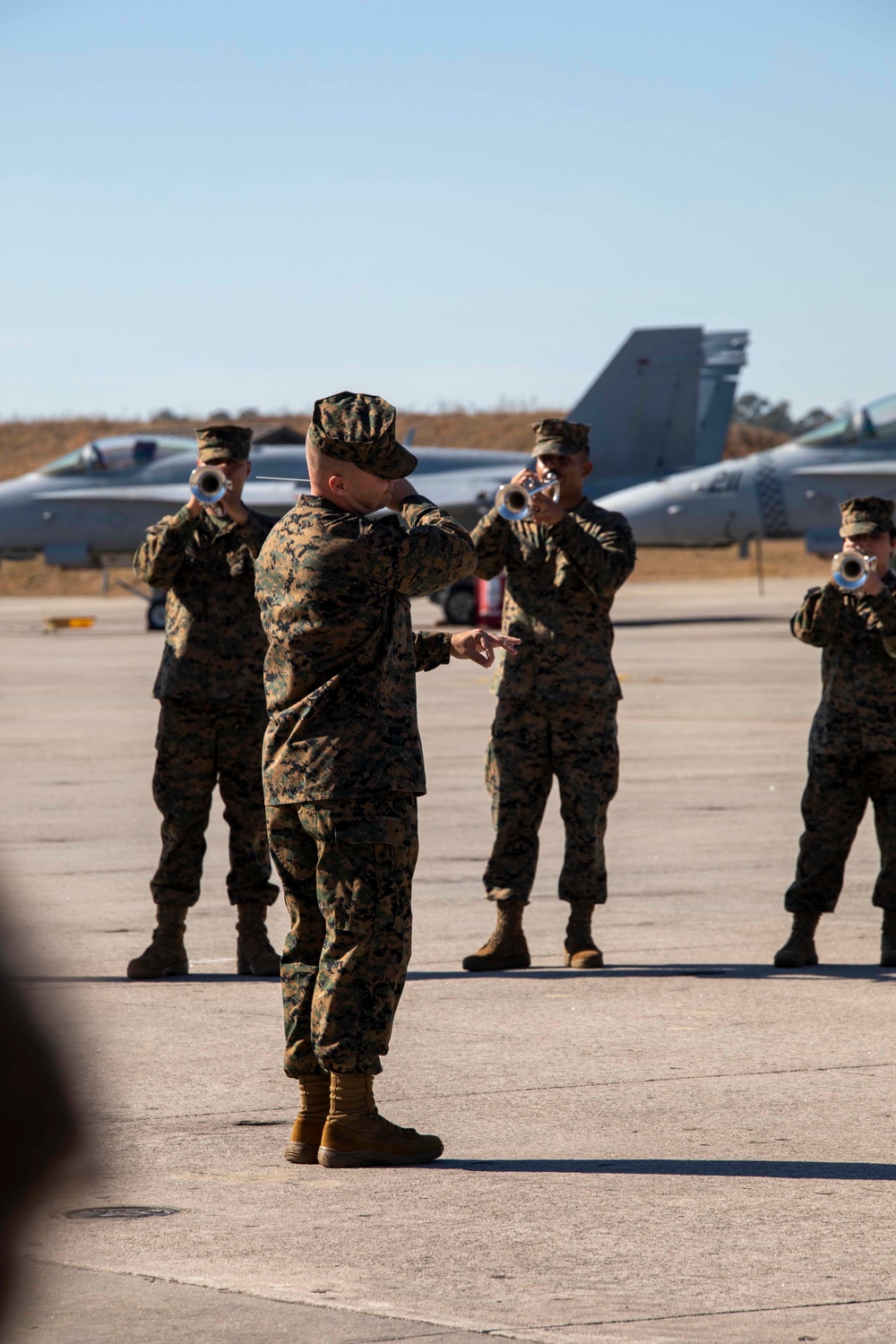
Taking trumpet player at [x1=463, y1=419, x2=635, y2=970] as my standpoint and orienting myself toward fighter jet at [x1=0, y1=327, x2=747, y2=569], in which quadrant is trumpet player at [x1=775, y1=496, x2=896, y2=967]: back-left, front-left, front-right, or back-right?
back-right

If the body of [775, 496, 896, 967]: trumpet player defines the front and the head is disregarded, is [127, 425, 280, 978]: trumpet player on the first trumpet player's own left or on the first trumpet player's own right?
on the first trumpet player's own right

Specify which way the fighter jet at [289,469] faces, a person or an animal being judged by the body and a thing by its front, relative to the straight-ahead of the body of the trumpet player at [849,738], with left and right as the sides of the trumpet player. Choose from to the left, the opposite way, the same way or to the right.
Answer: to the right

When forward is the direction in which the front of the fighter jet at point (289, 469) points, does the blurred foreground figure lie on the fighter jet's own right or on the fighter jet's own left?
on the fighter jet's own left

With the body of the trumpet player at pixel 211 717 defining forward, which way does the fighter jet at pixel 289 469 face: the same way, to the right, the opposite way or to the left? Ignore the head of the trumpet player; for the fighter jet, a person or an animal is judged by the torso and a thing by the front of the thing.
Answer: to the right

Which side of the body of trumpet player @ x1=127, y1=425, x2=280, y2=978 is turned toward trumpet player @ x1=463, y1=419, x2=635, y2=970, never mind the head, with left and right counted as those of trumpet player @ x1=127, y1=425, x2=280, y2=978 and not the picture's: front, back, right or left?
left

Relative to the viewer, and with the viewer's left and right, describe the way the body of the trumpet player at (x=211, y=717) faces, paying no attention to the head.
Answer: facing the viewer

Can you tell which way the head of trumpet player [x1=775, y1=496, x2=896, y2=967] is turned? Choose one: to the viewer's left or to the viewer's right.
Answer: to the viewer's left

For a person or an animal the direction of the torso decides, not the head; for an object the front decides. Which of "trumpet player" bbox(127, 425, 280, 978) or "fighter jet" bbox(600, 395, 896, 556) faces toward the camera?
the trumpet player

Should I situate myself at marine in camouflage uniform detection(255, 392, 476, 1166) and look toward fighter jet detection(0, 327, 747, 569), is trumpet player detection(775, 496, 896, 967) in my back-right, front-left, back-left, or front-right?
front-right

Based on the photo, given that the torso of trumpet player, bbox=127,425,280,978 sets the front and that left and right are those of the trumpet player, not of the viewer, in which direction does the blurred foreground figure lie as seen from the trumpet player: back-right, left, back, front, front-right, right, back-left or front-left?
front

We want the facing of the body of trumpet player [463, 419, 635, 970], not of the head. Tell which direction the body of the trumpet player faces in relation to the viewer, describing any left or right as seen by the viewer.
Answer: facing the viewer and to the left of the viewer

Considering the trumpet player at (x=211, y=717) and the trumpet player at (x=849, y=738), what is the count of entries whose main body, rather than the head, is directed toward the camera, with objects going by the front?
2

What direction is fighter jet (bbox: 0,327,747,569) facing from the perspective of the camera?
to the viewer's left

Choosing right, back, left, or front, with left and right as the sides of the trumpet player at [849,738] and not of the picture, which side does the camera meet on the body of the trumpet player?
front
